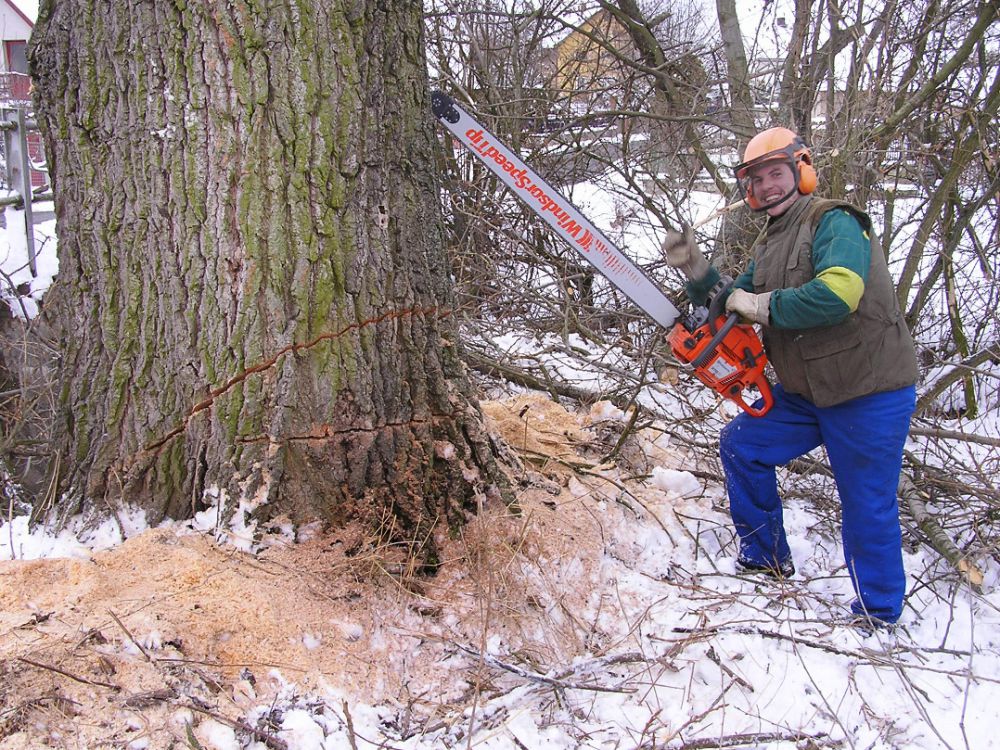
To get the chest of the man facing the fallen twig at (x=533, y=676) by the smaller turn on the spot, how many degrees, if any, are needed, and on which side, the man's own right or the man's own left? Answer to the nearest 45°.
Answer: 0° — they already face it

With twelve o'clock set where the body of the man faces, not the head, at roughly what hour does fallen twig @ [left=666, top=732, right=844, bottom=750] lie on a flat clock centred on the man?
The fallen twig is roughly at 11 o'clock from the man.

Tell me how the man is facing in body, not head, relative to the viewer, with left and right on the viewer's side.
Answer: facing the viewer and to the left of the viewer

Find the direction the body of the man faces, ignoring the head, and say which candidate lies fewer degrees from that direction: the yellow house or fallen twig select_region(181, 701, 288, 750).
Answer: the fallen twig

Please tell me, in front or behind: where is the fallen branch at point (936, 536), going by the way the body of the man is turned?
behind

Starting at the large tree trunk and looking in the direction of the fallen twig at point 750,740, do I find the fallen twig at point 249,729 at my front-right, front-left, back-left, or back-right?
front-right

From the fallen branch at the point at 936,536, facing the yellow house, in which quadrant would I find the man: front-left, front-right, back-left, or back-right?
back-left

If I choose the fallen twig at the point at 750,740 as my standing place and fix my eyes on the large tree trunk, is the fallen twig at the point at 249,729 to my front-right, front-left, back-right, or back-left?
front-left

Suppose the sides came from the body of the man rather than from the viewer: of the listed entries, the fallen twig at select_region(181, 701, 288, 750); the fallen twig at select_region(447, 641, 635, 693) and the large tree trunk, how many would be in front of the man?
3

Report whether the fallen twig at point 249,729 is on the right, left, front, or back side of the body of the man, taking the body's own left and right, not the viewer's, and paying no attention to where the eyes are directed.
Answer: front
